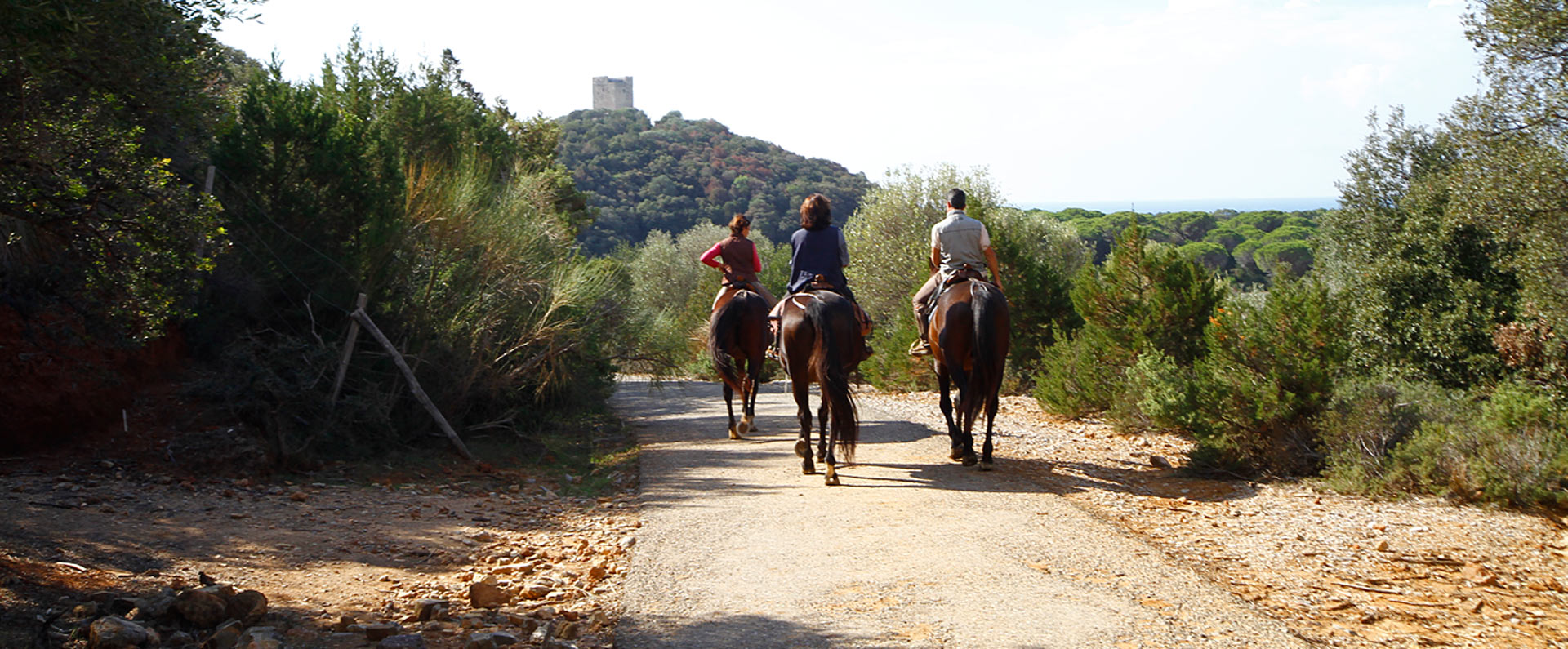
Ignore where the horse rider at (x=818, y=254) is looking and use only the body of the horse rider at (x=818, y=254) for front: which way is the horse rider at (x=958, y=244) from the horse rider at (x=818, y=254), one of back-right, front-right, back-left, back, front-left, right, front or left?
right

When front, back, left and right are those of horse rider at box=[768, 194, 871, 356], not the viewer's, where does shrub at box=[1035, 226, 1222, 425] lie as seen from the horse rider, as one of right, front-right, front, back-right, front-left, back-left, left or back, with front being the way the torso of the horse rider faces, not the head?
front-right

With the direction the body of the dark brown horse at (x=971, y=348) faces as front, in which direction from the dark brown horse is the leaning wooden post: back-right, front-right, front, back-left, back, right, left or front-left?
left

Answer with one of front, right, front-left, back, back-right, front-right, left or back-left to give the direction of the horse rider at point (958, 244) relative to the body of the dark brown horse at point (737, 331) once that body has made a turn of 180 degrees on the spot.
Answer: front-left

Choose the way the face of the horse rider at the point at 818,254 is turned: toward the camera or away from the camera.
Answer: away from the camera

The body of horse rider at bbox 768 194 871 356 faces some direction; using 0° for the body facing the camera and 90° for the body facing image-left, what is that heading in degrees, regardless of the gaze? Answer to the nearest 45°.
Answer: approximately 180°

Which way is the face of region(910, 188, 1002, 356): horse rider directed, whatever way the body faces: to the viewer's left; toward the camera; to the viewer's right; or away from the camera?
away from the camera

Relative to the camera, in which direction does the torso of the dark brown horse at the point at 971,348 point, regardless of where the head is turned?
away from the camera

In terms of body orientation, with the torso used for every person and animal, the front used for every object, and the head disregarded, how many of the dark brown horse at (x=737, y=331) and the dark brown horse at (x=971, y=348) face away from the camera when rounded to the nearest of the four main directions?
2

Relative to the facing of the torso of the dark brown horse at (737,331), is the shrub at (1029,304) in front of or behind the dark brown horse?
in front

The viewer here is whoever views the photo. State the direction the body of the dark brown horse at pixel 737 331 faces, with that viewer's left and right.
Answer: facing away from the viewer

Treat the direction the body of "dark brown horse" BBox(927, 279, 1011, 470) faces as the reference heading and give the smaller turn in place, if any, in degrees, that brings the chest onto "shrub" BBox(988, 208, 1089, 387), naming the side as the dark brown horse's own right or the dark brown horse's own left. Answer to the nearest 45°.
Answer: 0° — it already faces it
